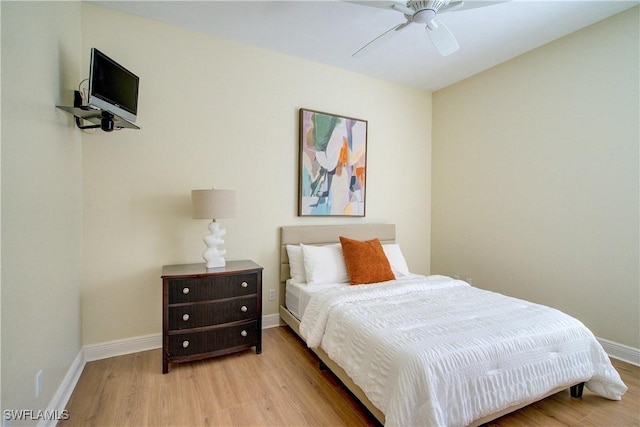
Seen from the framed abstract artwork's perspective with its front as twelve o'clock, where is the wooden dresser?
The wooden dresser is roughly at 3 o'clock from the framed abstract artwork.

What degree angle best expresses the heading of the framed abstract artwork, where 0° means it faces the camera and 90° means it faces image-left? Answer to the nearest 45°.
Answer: approximately 315°

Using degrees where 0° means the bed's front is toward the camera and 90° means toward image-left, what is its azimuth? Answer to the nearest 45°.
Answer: approximately 315°

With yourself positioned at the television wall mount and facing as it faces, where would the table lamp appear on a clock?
The table lamp is roughly at 11 o'clock from the television wall mount.

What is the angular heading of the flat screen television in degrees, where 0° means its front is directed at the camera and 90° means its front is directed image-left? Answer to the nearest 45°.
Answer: approximately 315°
